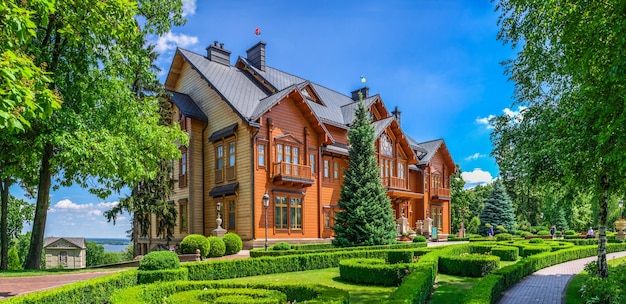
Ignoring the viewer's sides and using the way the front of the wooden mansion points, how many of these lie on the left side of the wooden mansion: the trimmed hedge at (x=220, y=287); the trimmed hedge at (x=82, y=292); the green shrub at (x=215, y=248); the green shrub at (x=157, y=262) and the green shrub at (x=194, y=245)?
0

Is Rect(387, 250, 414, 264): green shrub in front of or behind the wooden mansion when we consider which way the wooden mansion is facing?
in front

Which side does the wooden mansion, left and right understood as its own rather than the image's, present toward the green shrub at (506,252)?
front

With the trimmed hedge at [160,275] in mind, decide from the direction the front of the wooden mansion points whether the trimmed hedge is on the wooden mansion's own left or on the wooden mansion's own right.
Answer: on the wooden mansion's own right

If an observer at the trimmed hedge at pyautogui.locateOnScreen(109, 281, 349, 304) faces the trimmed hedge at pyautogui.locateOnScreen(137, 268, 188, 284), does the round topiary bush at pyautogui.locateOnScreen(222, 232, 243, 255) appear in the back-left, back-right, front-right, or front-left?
front-right

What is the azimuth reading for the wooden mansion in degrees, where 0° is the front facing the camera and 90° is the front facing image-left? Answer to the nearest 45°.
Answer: approximately 315°

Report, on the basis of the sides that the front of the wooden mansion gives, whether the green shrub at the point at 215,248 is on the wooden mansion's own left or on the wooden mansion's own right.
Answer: on the wooden mansion's own right

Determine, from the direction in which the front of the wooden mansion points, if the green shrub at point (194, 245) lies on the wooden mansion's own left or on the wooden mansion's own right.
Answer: on the wooden mansion's own right

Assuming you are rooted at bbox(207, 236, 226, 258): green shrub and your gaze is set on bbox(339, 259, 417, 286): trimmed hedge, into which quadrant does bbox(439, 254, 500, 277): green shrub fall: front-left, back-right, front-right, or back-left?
front-left

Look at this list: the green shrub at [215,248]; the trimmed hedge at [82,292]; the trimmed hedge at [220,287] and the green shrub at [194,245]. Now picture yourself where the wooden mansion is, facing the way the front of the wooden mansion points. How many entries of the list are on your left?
0

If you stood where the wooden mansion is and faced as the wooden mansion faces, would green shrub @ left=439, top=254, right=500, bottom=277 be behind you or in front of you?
in front
